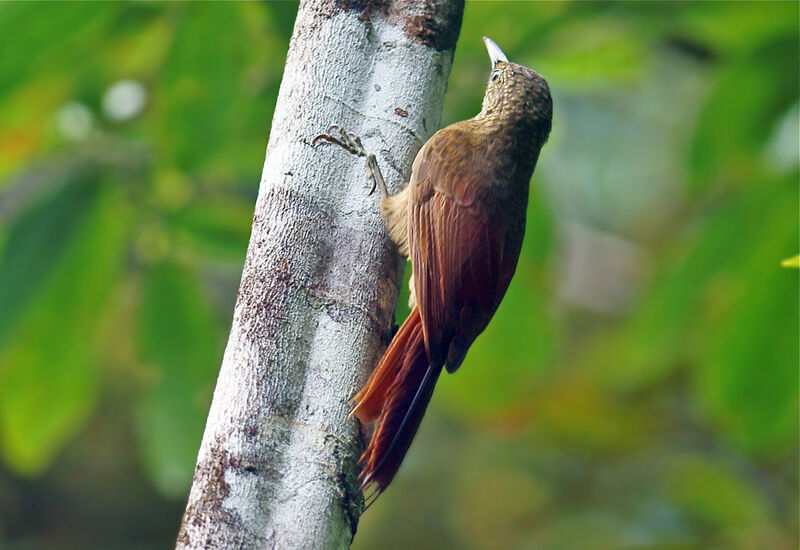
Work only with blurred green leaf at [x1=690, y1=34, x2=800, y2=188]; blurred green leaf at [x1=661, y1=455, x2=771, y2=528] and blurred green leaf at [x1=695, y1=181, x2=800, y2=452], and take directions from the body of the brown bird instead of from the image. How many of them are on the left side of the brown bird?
0

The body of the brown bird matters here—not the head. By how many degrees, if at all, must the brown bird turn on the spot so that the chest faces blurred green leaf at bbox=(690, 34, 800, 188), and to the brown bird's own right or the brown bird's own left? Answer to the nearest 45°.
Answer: approximately 90° to the brown bird's own right

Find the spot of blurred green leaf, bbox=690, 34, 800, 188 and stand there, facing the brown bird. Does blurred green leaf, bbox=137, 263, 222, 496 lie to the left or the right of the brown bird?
right

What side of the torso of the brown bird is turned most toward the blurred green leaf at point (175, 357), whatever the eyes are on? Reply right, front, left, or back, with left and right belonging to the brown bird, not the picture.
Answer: front

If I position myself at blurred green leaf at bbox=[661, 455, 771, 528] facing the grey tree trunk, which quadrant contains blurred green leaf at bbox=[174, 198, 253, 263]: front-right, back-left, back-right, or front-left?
front-right

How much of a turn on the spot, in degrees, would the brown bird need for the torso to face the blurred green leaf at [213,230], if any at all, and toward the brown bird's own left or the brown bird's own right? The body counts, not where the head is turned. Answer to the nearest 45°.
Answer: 0° — it already faces it

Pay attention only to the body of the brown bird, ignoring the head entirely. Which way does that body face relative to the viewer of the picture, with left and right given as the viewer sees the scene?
facing away from the viewer and to the left of the viewer

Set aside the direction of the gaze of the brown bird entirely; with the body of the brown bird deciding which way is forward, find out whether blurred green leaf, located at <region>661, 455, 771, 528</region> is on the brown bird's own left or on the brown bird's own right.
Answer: on the brown bird's own right

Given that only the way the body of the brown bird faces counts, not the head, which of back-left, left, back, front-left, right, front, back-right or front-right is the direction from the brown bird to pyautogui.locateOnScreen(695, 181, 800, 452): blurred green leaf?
right

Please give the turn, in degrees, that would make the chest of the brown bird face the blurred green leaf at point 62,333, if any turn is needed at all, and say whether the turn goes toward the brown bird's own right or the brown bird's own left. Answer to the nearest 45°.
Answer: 0° — it already faces it
